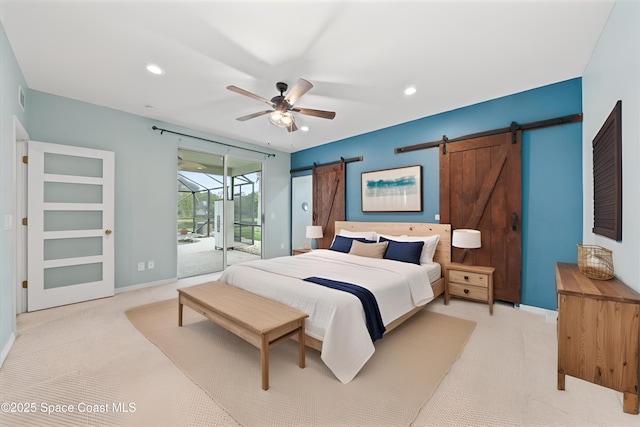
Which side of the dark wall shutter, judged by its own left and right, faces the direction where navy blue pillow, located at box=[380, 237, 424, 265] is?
front

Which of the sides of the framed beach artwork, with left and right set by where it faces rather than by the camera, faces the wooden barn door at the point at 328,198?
right

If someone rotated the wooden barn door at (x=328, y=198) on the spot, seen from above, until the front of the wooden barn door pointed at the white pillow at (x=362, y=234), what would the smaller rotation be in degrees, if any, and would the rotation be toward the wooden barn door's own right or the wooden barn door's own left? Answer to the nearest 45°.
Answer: approximately 90° to the wooden barn door's own left

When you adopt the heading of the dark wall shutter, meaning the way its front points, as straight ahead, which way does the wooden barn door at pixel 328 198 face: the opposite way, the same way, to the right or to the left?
to the left

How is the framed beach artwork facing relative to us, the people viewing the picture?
facing the viewer and to the left of the viewer

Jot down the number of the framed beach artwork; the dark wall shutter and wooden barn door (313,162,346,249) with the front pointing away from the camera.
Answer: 0

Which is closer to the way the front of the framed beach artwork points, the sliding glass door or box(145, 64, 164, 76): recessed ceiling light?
the recessed ceiling light

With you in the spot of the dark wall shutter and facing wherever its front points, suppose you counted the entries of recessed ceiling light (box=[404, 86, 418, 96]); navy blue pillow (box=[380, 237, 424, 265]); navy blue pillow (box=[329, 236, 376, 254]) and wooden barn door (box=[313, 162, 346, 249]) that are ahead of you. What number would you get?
4

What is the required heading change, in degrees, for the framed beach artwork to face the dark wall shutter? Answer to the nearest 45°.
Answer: approximately 90° to its left

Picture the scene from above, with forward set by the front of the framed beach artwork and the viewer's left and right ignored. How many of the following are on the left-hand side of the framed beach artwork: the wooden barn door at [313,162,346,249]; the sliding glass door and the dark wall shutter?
1

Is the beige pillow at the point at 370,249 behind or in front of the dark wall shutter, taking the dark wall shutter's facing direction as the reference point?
in front

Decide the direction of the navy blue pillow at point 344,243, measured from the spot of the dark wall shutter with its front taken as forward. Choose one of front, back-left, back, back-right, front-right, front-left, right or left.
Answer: front

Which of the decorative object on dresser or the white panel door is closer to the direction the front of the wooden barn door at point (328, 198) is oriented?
the white panel door

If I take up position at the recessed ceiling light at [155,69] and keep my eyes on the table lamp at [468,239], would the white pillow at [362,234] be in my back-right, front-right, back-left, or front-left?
front-left

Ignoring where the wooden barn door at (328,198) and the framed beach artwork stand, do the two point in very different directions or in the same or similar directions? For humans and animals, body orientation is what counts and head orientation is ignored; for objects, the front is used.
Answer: same or similar directions

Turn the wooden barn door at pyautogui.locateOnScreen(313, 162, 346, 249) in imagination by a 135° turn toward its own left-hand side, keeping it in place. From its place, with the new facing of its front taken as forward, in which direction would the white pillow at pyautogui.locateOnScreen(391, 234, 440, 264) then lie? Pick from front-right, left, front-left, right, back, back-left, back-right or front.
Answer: front-right

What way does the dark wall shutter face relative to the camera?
to the viewer's left
